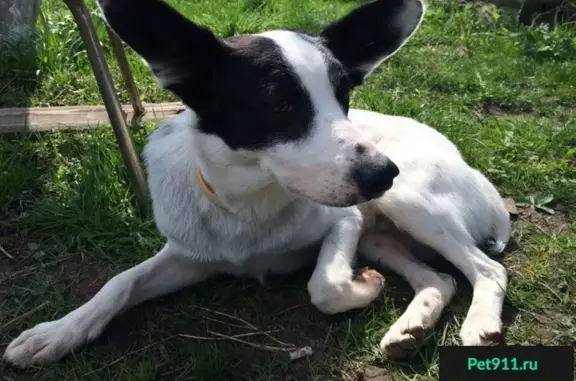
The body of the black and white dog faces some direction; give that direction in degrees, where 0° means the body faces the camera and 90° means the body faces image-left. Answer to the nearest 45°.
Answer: approximately 45°

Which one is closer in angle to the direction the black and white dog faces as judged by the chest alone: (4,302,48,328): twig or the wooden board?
the twig

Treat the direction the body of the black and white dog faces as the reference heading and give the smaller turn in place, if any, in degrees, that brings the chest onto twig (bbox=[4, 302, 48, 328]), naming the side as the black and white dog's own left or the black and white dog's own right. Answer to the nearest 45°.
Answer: approximately 45° to the black and white dog's own right

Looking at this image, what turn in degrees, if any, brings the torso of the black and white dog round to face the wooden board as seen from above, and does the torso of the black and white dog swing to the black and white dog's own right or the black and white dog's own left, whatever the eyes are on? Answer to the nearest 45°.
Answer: approximately 90° to the black and white dog's own right

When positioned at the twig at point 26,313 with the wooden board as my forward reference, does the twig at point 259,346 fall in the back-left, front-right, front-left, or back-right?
back-right
